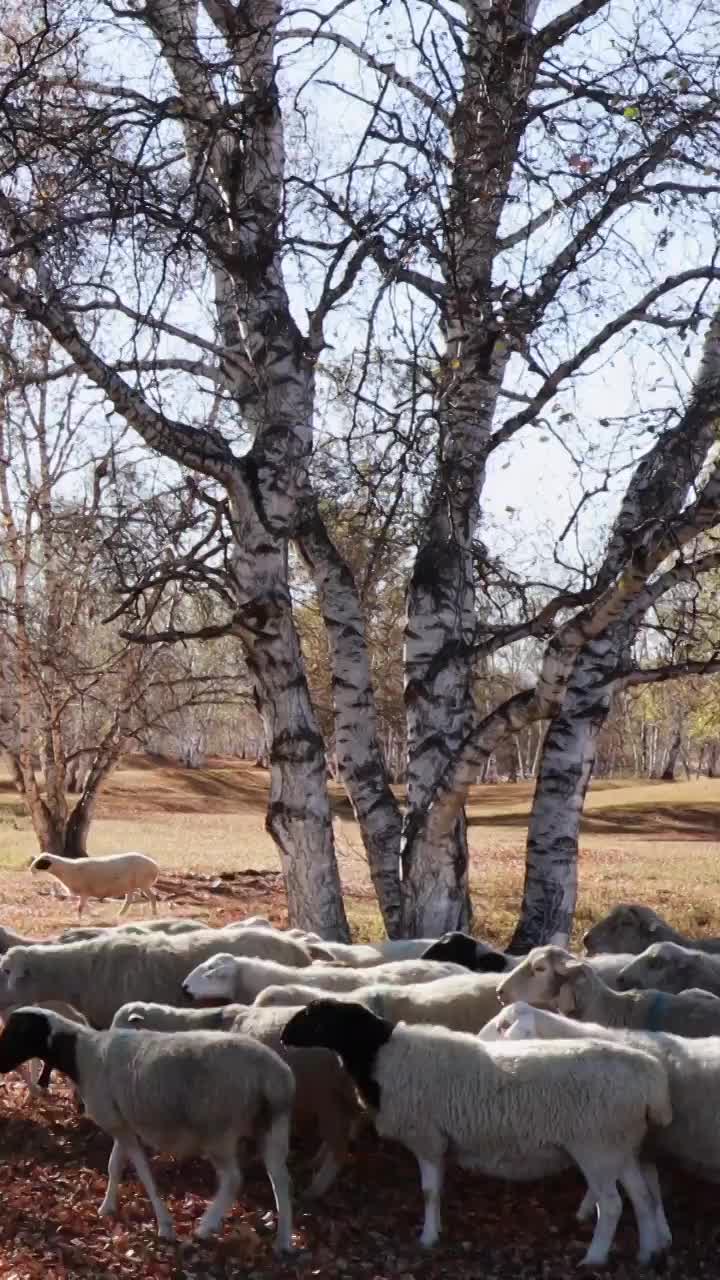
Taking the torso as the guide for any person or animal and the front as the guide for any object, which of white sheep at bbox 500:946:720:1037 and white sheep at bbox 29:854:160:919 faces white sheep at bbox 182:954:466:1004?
white sheep at bbox 500:946:720:1037

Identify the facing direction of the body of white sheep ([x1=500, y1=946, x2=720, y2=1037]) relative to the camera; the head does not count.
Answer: to the viewer's left

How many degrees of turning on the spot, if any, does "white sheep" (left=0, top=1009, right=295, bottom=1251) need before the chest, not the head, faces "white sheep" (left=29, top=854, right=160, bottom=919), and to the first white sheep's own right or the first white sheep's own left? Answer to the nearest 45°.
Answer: approximately 90° to the first white sheep's own right

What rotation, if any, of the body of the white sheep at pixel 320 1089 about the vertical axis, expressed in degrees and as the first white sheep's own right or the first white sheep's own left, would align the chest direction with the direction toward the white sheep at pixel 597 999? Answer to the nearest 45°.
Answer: approximately 180°

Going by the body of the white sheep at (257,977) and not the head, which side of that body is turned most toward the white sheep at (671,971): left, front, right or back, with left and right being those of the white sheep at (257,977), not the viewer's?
back

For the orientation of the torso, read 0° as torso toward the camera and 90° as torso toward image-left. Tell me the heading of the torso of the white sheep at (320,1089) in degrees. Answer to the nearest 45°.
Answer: approximately 90°

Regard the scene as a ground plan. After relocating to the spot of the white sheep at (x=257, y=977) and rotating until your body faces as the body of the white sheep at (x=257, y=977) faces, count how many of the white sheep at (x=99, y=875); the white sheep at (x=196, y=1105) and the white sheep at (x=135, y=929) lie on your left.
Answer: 1

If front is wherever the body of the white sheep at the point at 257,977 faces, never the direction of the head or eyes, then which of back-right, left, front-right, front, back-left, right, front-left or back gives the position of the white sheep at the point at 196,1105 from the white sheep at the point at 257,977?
left

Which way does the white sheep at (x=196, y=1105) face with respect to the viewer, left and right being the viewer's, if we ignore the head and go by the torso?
facing to the left of the viewer

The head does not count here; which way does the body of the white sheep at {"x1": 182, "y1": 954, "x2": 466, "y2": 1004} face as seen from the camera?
to the viewer's left

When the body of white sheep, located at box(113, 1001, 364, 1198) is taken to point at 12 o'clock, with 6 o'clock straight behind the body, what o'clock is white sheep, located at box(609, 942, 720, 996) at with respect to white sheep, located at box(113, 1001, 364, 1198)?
white sheep, located at box(609, 942, 720, 996) is roughly at 5 o'clock from white sheep, located at box(113, 1001, 364, 1198).

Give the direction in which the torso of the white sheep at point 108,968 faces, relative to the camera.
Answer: to the viewer's left
